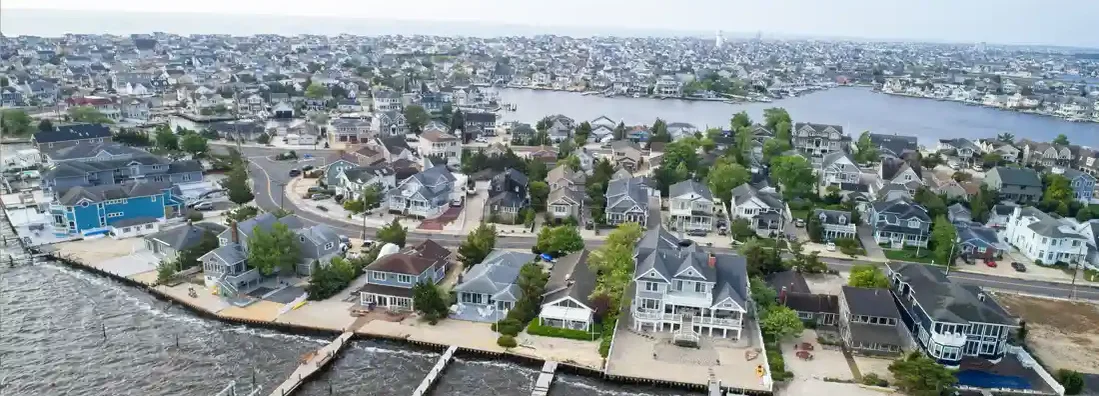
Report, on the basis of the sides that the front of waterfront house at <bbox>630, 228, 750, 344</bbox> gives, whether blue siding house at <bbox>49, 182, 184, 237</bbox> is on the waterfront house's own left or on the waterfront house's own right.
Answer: on the waterfront house's own right

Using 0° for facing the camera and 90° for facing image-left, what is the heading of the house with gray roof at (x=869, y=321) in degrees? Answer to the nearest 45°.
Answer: approximately 0°

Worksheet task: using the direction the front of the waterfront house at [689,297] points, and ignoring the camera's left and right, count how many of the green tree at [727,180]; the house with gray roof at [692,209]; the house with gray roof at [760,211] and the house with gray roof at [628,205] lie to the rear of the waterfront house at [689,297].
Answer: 4

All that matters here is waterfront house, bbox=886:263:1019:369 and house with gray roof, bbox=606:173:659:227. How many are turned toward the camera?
2

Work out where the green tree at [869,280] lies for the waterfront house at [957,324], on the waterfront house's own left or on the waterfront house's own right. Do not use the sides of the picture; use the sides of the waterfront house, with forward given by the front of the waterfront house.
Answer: on the waterfront house's own right

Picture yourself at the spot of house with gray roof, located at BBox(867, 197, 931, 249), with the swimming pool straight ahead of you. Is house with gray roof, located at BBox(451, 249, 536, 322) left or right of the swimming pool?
right

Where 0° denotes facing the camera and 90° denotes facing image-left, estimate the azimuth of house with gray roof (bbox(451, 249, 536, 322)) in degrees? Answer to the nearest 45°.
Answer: approximately 0°

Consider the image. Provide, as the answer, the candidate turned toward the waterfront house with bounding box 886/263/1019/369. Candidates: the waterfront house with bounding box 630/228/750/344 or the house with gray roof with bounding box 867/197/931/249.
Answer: the house with gray roof

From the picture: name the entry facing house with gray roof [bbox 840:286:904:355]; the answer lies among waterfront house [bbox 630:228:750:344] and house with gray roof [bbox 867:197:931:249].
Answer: house with gray roof [bbox 867:197:931:249]

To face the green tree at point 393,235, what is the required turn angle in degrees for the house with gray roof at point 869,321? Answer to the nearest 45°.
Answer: approximately 90° to its right

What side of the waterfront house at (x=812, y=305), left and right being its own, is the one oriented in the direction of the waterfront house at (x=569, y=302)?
right
